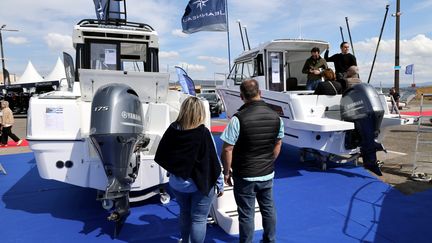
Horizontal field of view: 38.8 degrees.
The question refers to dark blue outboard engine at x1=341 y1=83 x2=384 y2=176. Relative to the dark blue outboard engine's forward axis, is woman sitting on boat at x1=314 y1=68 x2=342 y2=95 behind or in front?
in front

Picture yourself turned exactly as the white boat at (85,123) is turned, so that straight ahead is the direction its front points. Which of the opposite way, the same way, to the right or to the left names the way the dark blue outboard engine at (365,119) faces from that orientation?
the same way

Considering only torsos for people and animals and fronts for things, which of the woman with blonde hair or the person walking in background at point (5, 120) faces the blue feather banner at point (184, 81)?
the woman with blonde hair

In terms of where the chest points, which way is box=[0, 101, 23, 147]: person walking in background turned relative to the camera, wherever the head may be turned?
to the viewer's left

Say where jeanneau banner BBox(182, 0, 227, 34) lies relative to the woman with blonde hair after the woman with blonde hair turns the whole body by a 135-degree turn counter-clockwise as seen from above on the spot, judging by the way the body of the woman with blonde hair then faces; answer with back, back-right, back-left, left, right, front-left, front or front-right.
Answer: back-right

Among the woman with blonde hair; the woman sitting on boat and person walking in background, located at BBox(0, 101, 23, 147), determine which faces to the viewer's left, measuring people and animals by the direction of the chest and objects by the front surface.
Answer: the person walking in background

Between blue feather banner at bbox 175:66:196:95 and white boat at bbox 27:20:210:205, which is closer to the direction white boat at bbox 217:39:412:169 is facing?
the blue feather banner

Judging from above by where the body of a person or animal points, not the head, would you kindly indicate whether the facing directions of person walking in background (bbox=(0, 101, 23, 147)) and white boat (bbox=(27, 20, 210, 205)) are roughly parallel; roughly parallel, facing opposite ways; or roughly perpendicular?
roughly perpendicular

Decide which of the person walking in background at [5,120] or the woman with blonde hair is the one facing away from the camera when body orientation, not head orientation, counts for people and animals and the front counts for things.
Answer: the woman with blonde hair

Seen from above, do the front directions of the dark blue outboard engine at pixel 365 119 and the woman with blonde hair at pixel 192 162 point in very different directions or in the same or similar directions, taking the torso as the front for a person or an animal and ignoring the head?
same or similar directions

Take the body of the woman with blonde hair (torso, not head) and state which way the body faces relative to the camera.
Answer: away from the camera

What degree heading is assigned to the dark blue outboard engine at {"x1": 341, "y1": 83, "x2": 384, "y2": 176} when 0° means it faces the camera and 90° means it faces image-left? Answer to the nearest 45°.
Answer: approximately 135°

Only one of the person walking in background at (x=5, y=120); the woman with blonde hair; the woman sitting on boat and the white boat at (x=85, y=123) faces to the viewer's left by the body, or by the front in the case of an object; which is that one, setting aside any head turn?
the person walking in background
